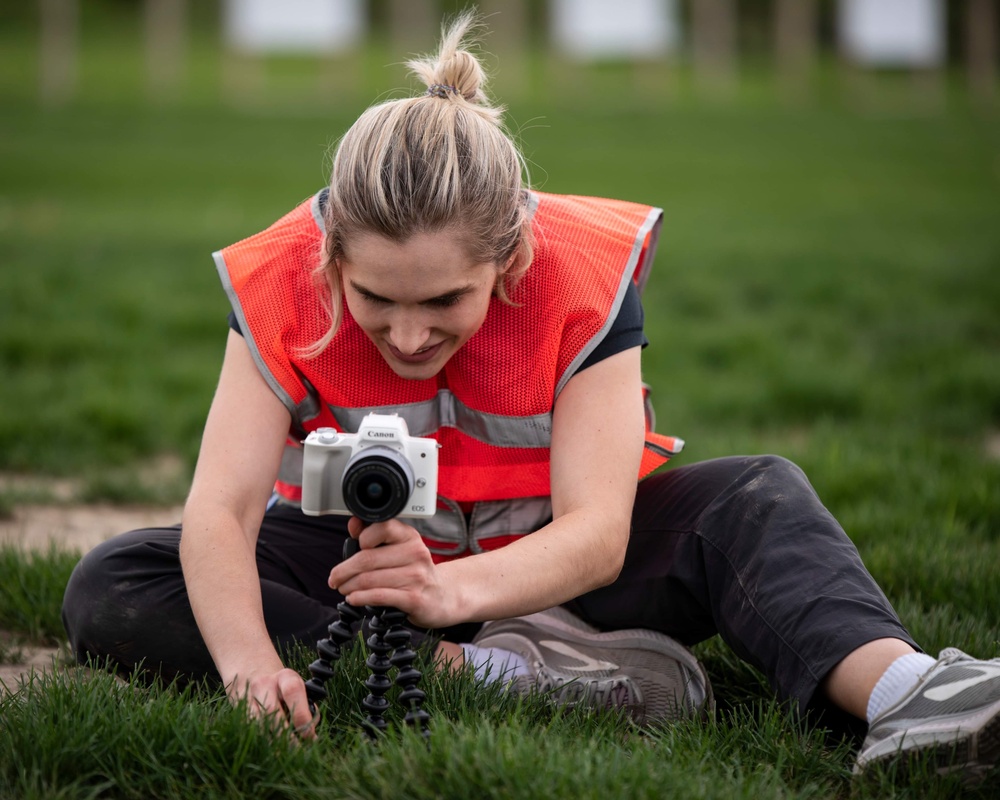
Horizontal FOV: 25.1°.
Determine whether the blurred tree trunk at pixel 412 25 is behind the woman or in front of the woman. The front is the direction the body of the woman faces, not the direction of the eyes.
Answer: behind

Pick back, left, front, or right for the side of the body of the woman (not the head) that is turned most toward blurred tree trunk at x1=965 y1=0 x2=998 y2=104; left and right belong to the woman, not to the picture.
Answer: back

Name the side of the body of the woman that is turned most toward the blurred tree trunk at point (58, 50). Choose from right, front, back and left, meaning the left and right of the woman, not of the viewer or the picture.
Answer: back

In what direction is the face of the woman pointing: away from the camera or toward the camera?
toward the camera

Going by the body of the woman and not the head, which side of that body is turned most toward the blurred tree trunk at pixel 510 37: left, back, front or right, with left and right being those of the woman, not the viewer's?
back

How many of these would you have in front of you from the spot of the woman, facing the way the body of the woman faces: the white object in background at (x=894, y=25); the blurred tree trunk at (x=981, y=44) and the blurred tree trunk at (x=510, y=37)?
0

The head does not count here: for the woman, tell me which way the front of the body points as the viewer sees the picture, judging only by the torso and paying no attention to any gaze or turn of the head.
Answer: toward the camera

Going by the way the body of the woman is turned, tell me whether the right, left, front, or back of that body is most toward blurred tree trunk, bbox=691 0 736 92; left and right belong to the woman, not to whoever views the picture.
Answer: back

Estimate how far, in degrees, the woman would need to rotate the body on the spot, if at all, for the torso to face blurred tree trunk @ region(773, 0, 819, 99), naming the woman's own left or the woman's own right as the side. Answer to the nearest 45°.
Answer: approximately 180°

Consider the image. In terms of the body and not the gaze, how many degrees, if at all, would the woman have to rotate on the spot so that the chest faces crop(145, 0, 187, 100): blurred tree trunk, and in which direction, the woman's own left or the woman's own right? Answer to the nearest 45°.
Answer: approximately 180°

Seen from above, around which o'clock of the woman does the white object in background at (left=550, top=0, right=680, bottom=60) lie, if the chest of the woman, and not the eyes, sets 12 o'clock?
The white object in background is roughly at 6 o'clock from the woman.

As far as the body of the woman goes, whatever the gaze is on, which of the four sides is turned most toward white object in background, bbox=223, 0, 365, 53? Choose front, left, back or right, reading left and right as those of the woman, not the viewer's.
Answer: back

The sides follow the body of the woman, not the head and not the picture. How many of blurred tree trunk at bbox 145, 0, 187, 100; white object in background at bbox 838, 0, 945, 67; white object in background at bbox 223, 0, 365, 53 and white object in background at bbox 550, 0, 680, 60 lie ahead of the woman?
0
